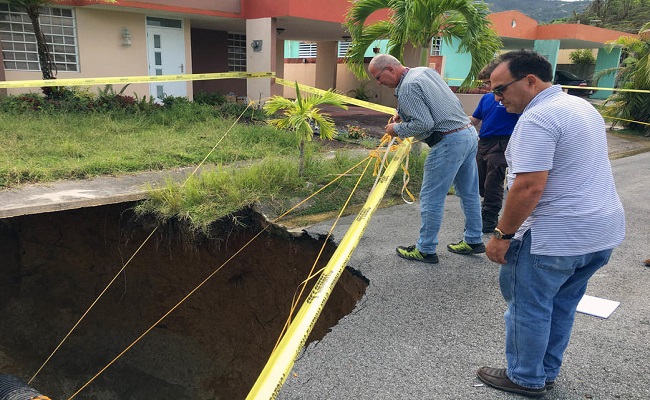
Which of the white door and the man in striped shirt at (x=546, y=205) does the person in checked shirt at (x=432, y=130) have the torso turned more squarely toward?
the white door

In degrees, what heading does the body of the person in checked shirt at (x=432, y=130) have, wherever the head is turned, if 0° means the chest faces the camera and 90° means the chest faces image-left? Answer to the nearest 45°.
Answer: approximately 90°

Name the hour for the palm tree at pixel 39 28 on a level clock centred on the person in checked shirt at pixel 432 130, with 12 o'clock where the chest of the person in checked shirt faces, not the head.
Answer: The palm tree is roughly at 1 o'clock from the person in checked shirt.

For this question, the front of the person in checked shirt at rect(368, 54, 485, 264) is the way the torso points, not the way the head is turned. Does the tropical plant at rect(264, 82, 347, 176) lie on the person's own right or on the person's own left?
on the person's own right

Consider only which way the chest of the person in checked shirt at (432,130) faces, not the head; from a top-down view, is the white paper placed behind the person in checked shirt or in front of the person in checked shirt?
behind

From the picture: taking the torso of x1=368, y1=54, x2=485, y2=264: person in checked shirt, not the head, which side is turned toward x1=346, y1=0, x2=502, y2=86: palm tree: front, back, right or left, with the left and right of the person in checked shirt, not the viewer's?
right

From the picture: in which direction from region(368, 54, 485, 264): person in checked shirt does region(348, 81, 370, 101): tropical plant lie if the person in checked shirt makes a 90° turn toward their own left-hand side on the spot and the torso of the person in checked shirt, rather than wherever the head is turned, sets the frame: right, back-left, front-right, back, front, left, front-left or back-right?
back

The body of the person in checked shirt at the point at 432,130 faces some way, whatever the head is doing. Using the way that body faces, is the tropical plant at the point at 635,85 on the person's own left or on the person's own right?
on the person's own right

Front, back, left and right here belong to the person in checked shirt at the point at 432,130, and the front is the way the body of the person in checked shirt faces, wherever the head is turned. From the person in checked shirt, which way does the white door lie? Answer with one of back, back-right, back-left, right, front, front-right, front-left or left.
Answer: front-right

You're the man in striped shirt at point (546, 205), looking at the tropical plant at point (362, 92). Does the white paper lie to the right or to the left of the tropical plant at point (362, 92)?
right

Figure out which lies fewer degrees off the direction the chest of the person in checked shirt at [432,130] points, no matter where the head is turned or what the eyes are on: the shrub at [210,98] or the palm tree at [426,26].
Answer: the shrub
